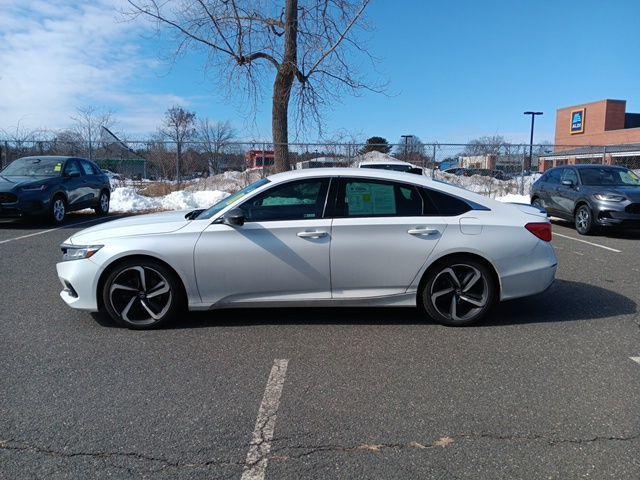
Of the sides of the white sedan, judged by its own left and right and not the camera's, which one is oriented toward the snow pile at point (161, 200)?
right

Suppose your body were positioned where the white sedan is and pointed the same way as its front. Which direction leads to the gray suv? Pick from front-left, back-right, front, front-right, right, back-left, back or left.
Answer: back-right

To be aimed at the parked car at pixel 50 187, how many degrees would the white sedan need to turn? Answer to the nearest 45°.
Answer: approximately 45° to its right

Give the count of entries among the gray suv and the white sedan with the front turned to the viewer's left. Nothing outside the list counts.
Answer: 1

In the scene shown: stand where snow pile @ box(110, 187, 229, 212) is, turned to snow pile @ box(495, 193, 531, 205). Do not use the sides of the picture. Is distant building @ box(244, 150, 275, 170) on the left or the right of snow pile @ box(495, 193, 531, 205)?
left

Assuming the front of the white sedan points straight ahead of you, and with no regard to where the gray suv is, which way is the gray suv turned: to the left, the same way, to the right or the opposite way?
to the left

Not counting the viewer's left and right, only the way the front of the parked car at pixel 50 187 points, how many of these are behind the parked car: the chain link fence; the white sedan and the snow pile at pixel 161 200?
2

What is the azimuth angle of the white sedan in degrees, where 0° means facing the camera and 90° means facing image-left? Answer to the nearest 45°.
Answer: approximately 90°

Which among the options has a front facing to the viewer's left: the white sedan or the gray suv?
the white sedan

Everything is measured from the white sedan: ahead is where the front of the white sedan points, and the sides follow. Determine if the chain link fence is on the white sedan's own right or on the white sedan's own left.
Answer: on the white sedan's own right

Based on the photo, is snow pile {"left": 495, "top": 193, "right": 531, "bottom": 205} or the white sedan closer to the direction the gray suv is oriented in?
the white sedan

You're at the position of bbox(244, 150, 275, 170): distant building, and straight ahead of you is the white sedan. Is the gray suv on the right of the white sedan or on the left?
left

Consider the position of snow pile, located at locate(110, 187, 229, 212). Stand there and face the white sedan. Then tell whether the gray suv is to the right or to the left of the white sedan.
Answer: left

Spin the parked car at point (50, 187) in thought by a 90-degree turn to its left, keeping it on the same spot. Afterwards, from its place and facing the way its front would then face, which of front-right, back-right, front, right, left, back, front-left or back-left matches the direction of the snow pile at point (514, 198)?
front-left
